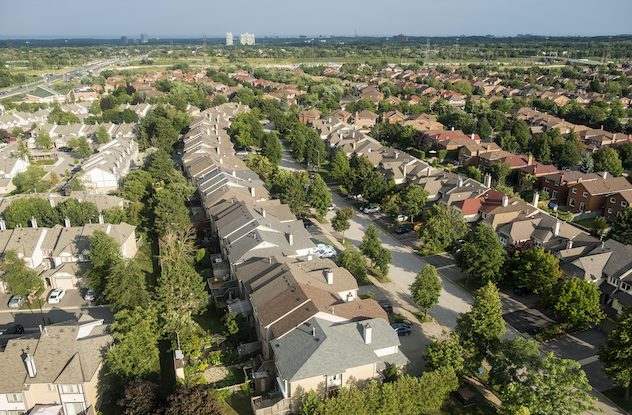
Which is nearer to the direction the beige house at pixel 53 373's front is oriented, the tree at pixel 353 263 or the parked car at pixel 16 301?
the parked car

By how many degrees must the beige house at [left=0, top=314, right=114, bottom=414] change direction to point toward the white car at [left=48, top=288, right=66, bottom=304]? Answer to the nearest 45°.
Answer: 0° — it already faces it

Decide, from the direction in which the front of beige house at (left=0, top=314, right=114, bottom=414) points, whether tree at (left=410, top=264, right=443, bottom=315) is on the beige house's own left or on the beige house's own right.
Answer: on the beige house's own right

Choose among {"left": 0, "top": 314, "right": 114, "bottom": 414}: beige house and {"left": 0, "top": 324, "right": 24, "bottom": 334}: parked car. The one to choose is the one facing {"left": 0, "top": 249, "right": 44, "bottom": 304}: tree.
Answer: the beige house

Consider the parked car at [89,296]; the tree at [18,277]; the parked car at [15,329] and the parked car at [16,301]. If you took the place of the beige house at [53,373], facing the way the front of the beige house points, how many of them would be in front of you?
4

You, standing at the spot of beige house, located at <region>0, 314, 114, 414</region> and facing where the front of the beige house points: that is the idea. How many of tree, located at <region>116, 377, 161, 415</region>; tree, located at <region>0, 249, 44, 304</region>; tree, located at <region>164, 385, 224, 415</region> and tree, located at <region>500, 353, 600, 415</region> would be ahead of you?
1

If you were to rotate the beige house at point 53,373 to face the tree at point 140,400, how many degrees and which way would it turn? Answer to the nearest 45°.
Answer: approximately 135° to its right

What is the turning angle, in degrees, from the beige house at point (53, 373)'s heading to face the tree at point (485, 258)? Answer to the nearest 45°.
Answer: approximately 90° to its right

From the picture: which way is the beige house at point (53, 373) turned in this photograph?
away from the camera
